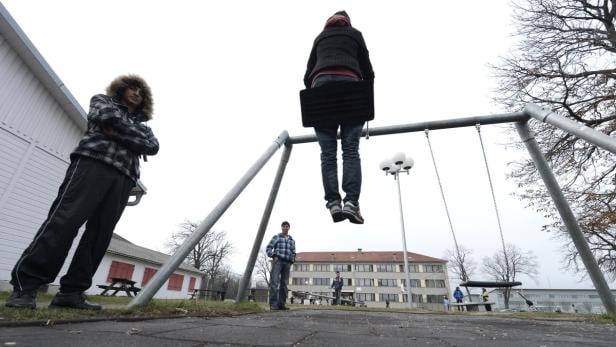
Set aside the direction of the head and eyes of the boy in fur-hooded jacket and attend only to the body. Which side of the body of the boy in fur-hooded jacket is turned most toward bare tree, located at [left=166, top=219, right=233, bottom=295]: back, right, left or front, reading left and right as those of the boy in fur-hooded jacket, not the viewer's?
left

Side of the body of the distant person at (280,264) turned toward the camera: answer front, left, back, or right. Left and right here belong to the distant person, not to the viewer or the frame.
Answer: front

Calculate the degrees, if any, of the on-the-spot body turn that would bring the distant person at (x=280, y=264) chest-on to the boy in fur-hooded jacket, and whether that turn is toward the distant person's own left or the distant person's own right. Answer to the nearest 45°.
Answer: approximately 45° to the distant person's own right

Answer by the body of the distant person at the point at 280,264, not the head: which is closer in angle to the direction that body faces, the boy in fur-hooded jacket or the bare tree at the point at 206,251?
the boy in fur-hooded jacket

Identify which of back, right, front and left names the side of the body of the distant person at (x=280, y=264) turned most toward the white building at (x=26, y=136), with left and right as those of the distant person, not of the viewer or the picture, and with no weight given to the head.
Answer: right

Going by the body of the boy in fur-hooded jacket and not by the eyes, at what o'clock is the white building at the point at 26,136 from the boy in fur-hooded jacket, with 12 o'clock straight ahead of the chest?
The white building is roughly at 7 o'clock from the boy in fur-hooded jacket.

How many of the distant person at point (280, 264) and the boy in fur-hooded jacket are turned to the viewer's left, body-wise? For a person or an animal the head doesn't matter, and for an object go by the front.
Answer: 0

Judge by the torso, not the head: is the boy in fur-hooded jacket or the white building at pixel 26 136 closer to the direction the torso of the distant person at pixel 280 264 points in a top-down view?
the boy in fur-hooded jacket

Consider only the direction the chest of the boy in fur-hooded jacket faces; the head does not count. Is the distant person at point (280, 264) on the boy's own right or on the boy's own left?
on the boy's own left
